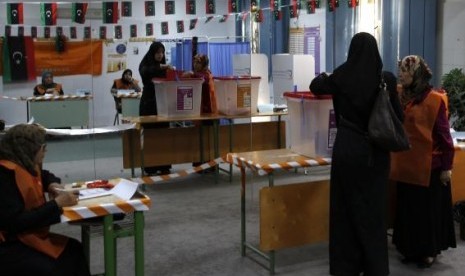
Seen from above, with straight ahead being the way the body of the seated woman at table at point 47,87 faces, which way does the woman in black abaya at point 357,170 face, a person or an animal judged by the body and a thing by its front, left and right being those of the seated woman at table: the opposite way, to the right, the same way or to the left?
the opposite way

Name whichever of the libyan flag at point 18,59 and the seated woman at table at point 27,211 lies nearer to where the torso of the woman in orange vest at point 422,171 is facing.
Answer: the seated woman at table

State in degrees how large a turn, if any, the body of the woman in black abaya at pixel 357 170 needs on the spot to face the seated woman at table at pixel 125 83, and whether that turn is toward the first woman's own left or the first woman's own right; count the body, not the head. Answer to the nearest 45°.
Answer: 0° — they already face them

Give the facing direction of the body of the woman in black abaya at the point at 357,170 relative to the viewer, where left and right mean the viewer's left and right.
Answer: facing away from the viewer and to the left of the viewer

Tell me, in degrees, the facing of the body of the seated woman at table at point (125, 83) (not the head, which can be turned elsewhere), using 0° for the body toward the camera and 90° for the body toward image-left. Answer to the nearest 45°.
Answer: approximately 0°

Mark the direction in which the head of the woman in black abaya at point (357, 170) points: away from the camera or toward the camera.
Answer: away from the camera

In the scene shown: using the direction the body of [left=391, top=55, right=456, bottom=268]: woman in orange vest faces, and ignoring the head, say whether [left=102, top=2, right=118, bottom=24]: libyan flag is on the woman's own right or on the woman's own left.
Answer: on the woman's own right

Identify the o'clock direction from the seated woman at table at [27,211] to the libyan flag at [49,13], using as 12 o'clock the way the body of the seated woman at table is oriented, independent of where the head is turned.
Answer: The libyan flag is roughly at 9 o'clock from the seated woman at table.

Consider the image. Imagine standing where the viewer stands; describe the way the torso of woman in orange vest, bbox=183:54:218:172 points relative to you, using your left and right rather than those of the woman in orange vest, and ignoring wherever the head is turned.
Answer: facing to the left of the viewer
